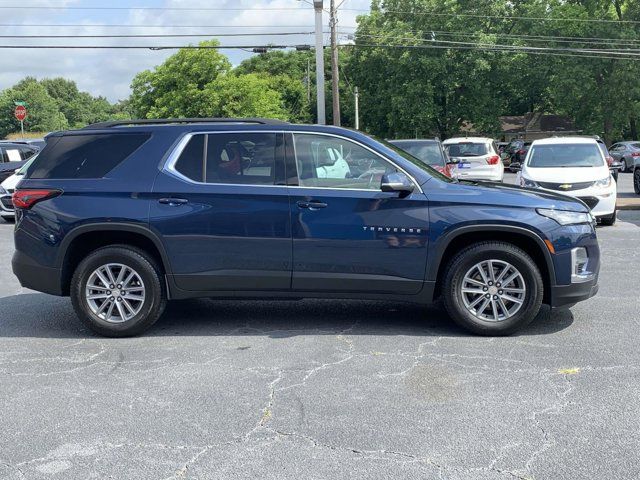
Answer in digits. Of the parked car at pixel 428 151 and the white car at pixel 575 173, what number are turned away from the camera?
1

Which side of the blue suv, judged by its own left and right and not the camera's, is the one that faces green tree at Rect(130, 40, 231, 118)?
left

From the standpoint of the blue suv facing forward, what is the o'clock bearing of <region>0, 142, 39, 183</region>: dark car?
The dark car is roughly at 8 o'clock from the blue suv.

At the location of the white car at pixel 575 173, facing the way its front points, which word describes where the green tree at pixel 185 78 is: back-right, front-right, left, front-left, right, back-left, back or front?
back-right

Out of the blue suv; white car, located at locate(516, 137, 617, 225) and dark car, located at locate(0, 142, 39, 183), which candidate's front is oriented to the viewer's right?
the blue suv

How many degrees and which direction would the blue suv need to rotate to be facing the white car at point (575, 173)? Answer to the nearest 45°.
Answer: approximately 45° to its left

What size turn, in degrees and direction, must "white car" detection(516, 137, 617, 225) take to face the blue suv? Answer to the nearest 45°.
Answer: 0° — it already faces it

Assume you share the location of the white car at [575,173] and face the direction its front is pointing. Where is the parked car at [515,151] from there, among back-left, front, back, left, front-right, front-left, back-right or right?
back

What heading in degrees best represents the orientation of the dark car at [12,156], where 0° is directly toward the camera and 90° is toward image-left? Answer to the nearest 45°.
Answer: approximately 45°

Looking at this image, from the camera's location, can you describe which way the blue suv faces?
facing to the right of the viewer

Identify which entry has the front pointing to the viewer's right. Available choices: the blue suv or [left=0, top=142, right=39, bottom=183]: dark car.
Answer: the blue suv

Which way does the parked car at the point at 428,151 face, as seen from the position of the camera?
facing away from the viewer
